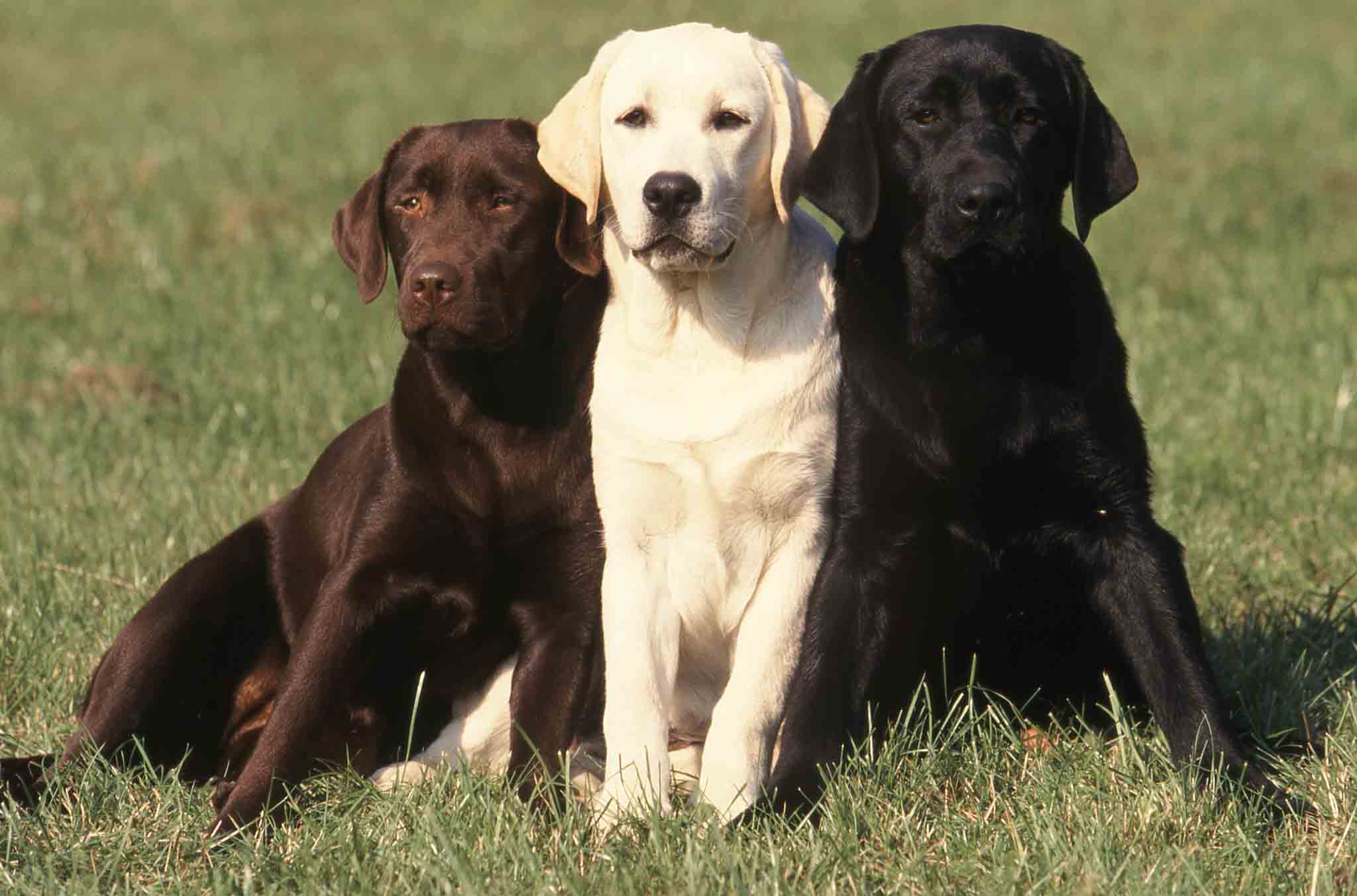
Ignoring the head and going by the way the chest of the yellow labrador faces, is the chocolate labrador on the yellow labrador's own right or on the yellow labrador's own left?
on the yellow labrador's own right

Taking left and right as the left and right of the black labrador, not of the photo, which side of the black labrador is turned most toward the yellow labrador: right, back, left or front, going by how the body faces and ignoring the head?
right

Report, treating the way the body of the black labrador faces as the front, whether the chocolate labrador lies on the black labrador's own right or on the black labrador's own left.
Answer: on the black labrador's own right

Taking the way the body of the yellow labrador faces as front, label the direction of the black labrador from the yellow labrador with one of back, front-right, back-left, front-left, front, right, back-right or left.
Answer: left

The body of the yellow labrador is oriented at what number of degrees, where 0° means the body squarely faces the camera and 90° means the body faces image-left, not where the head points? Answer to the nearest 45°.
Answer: approximately 0°

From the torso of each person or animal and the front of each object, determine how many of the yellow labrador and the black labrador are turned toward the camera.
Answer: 2

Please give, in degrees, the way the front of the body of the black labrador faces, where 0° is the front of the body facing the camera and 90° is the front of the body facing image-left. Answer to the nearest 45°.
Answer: approximately 0°
